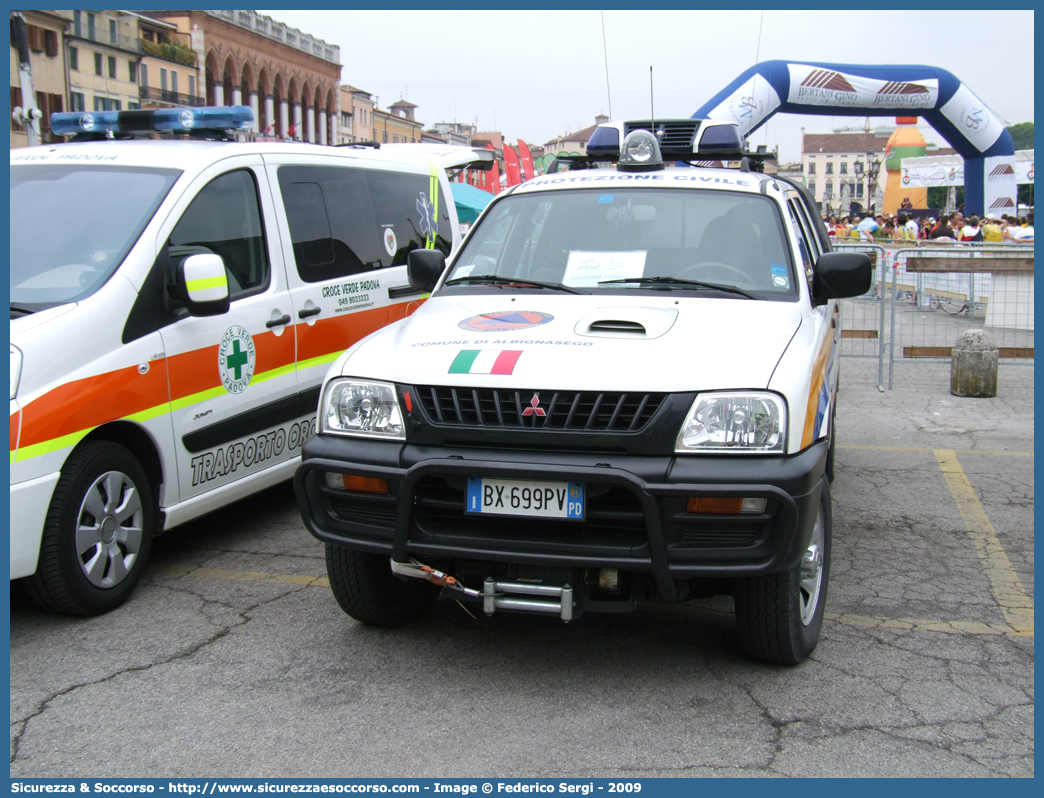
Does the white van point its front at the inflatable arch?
no

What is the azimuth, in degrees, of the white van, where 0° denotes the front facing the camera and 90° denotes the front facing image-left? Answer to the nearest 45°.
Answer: approximately 45°

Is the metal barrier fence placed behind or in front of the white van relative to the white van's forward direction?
behind

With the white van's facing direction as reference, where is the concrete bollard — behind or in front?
behind

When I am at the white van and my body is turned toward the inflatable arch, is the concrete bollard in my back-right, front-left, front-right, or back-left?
front-right

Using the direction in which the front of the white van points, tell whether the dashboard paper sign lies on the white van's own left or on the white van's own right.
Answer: on the white van's own left
